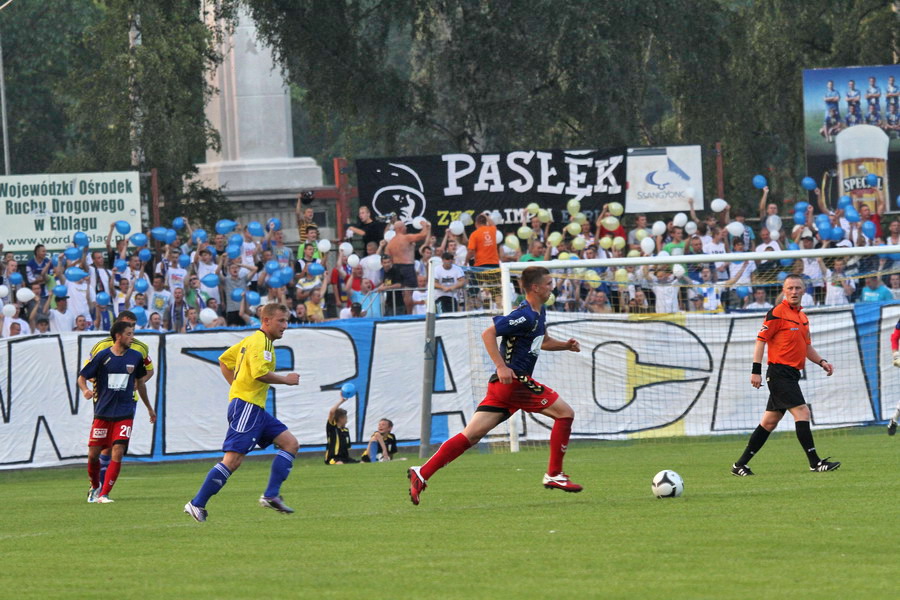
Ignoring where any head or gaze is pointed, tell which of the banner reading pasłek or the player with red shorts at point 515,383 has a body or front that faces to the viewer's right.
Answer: the player with red shorts

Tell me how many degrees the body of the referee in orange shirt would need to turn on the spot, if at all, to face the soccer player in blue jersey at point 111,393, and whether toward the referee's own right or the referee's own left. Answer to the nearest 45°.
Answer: approximately 135° to the referee's own right

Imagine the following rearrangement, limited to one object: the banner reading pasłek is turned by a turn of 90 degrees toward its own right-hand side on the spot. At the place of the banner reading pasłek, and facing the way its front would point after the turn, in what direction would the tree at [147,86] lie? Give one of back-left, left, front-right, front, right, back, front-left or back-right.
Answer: front

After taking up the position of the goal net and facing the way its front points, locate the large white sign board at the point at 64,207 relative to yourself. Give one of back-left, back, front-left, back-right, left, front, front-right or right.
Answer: right

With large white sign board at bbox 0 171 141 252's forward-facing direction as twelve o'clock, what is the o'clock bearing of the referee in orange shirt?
The referee in orange shirt is roughly at 11 o'clock from the large white sign board.

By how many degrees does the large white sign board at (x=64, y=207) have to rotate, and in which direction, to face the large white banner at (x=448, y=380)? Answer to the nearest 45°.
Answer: approximately 45° to its left

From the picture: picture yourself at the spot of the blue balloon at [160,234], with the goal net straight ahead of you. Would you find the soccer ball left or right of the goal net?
right

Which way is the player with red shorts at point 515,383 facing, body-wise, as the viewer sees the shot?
to the viewer's right

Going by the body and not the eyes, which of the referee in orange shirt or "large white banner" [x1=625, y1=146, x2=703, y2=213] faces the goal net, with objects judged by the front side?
the large white banner

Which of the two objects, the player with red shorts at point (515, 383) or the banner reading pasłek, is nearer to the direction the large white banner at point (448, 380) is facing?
the player with red shorts

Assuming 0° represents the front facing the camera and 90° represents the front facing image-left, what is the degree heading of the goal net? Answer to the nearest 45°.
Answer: approximately 0°
